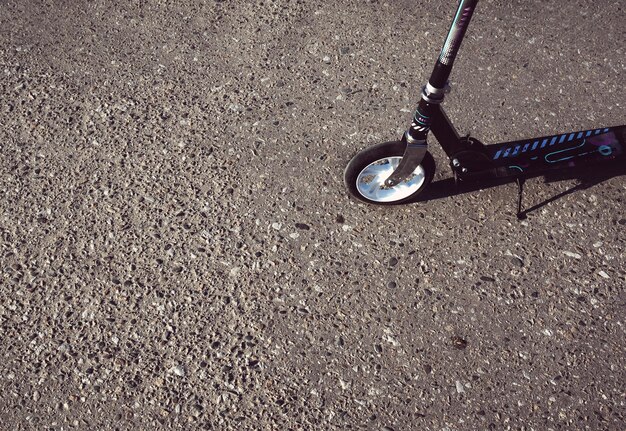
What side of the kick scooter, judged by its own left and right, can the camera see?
left
